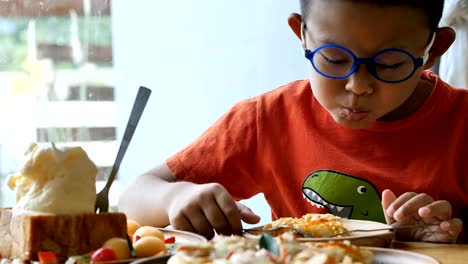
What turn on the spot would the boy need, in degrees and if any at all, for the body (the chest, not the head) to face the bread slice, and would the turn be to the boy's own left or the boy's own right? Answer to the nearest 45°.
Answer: approximately 45° to the boy's own right

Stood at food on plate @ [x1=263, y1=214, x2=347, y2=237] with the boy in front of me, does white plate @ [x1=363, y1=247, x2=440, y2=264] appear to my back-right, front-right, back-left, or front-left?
back-right

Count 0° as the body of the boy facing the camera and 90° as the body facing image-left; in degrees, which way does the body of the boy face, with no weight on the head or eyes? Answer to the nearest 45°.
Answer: approximately 0°

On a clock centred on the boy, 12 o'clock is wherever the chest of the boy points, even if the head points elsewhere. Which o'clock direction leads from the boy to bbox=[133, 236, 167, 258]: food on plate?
The food on plate is roughly at 1 o'clock from the boy.

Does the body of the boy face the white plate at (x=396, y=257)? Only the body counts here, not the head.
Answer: yes
